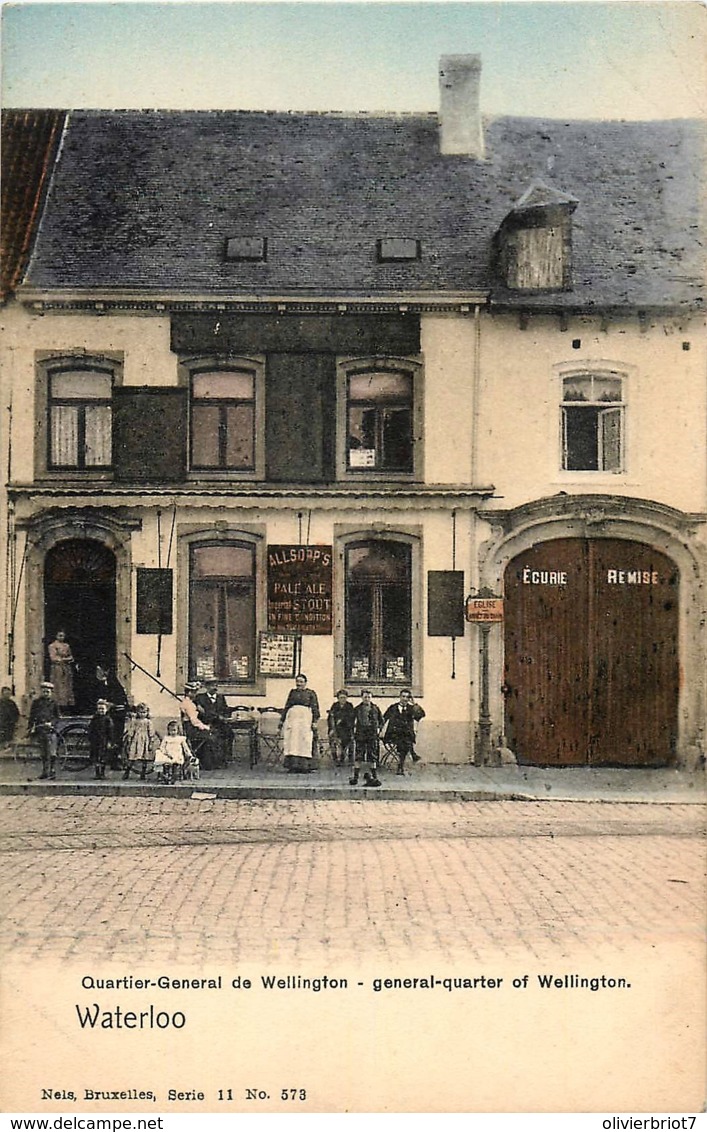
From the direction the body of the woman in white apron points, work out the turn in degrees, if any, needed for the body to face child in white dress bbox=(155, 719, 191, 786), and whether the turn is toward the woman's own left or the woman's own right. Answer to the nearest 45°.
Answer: approximately 90° to the woman's own right
